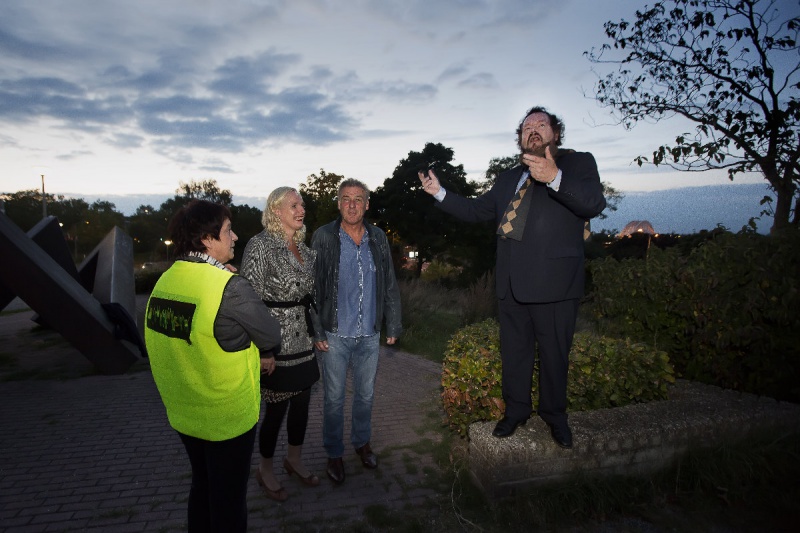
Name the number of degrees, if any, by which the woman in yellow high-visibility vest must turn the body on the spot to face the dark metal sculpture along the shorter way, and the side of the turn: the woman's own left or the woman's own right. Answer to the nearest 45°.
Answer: approximately 45° to the woman's own left

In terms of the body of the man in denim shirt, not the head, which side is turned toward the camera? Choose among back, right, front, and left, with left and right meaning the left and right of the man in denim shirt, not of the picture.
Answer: front

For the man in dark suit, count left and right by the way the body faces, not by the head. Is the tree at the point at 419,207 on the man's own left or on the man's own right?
on the man's own right

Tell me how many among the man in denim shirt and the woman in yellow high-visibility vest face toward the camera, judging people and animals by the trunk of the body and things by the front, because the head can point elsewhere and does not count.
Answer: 1

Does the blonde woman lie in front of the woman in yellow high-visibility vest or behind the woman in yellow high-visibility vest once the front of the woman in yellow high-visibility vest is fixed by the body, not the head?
in front

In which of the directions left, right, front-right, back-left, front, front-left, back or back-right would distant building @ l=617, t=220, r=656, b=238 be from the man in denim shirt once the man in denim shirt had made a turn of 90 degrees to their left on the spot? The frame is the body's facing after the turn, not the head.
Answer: front-left

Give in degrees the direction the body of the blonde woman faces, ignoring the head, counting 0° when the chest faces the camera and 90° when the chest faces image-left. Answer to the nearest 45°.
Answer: approximately 315°

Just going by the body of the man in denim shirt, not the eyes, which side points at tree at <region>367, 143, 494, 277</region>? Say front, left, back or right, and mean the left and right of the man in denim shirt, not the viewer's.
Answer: back

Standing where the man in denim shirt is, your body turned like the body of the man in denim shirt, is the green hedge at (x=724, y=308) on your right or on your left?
on your left

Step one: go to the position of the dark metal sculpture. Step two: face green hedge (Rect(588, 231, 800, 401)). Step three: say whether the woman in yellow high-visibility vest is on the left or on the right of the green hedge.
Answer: right

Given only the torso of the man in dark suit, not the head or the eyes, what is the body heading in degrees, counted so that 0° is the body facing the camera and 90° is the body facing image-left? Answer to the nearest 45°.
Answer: approximately 45°

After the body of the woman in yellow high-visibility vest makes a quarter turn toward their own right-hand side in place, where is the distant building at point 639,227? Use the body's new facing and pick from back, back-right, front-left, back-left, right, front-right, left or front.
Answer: left

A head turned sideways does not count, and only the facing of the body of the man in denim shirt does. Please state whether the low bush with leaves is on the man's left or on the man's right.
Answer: on the man's left

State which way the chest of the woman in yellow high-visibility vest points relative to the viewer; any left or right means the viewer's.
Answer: facing away from the viewer and to the right of the viewer
